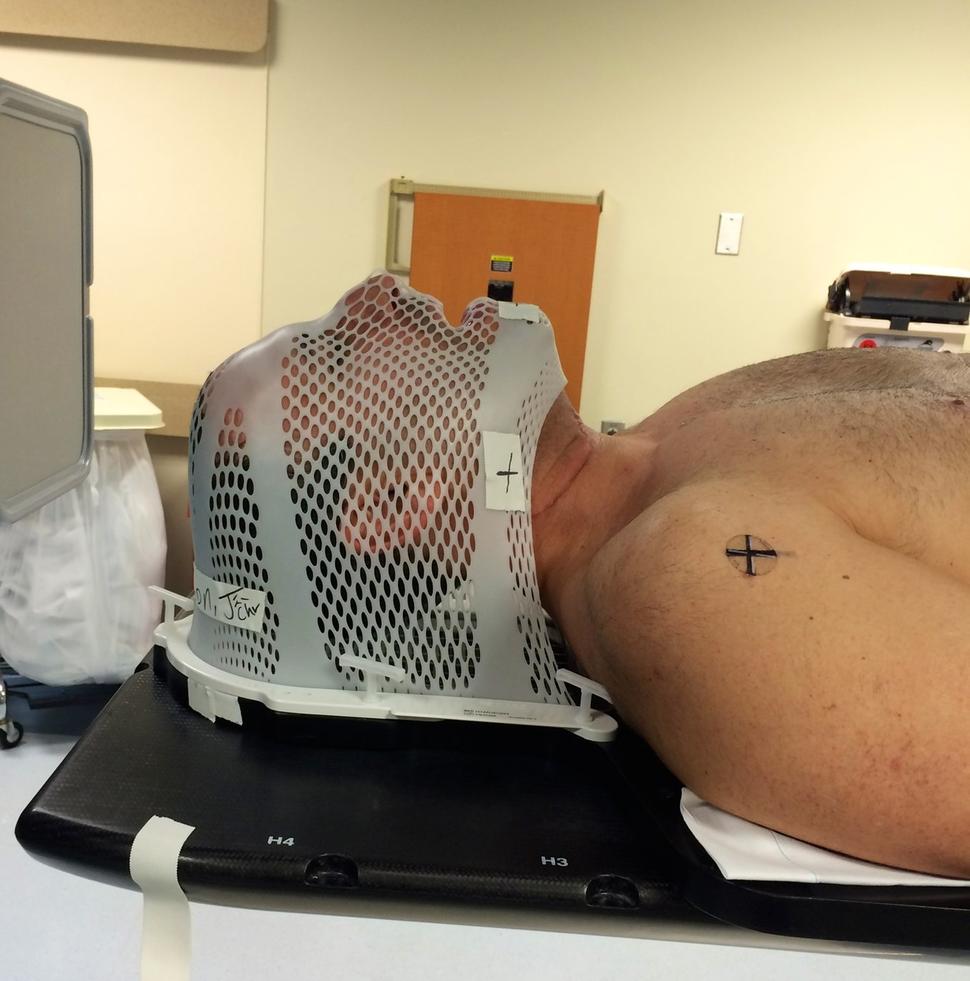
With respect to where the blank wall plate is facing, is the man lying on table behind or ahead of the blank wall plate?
ahead

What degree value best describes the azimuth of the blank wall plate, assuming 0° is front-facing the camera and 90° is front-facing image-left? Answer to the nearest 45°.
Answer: approximately 0°

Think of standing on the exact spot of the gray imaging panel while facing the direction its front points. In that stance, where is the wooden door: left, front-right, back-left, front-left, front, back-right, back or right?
left

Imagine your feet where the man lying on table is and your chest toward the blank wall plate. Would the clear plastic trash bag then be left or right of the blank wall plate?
left

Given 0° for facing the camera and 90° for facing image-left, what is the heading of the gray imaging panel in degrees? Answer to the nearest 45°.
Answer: approximately 315°

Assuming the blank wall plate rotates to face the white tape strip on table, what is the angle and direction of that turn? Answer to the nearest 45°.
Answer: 0° — it already faces it

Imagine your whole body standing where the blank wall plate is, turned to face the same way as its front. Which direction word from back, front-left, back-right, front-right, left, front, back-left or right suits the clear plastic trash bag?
front-right

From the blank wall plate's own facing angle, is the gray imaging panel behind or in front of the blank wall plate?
in front

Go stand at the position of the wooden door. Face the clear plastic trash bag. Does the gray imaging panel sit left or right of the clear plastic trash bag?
left
